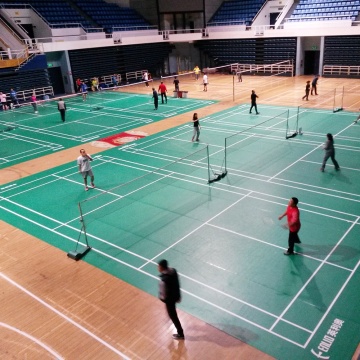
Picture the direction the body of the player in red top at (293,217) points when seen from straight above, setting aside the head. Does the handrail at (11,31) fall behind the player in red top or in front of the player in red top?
in front

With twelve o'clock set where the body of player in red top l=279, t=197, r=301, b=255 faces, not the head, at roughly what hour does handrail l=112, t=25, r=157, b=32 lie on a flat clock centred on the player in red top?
The handrail is roughly at 2 o'clock from the player in red top.

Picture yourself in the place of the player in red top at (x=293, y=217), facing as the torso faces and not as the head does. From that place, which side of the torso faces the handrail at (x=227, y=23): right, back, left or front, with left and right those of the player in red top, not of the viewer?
right

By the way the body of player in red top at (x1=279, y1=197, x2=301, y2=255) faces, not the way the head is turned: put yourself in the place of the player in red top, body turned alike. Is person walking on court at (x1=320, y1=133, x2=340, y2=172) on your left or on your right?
on your right

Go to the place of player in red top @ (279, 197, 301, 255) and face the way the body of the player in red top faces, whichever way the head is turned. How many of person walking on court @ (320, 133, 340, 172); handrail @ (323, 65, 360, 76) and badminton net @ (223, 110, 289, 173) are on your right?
3

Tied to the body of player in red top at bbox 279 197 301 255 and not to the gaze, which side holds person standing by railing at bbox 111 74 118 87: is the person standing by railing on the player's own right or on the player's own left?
on the player's own right

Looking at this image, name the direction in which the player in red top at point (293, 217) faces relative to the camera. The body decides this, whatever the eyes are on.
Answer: to the viewer's left
